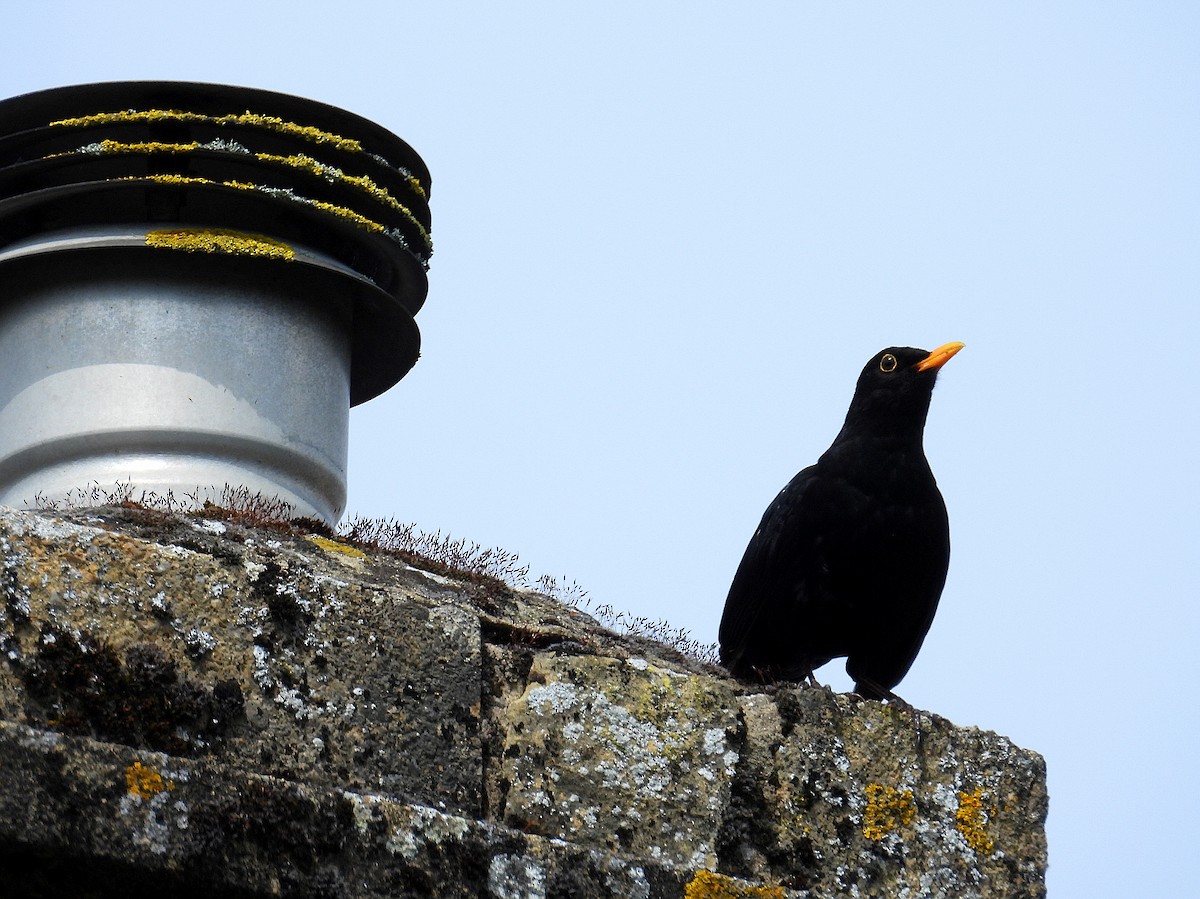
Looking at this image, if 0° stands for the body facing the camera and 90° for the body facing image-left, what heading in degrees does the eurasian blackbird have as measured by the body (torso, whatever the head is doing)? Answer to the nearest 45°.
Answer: approximately 315°
